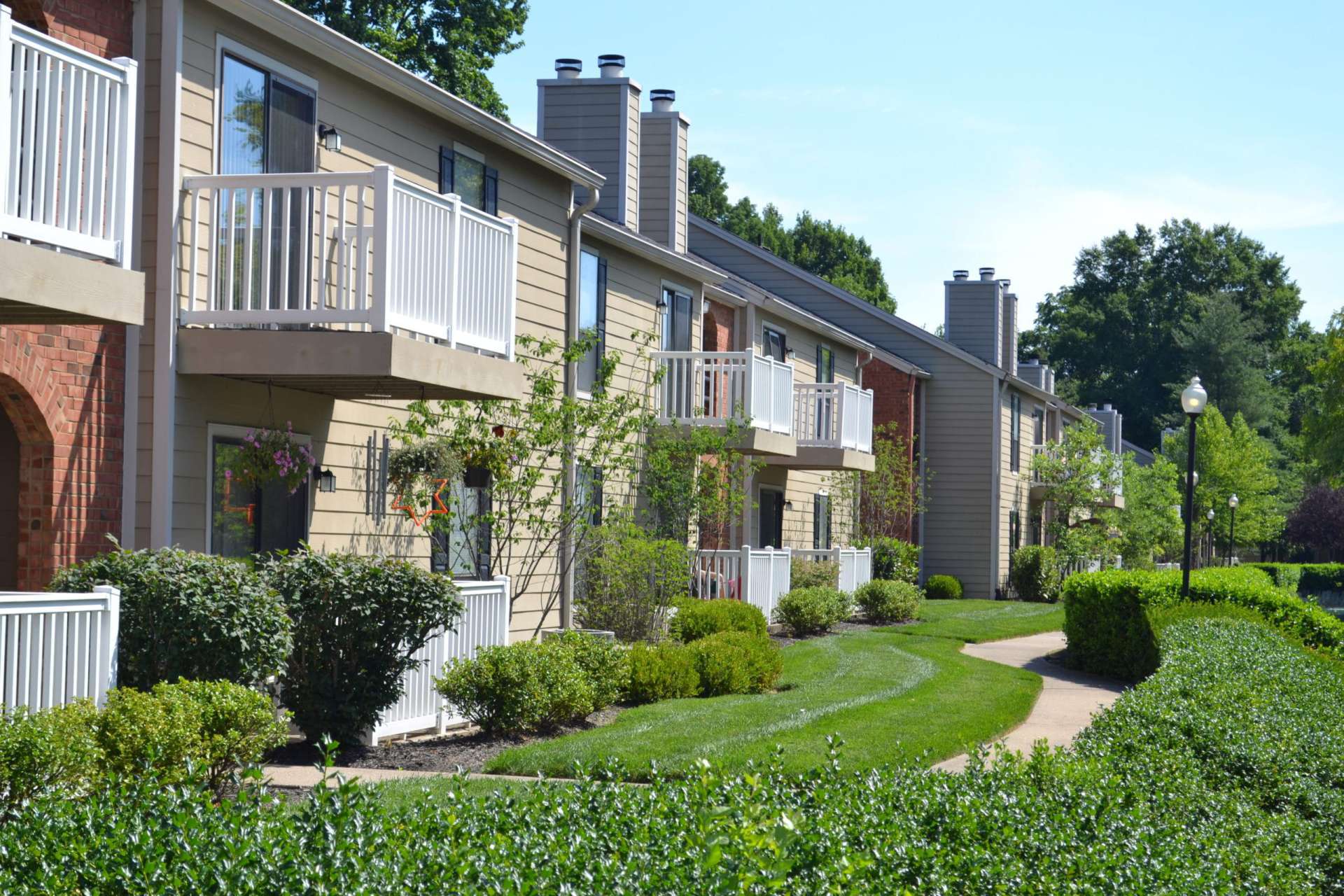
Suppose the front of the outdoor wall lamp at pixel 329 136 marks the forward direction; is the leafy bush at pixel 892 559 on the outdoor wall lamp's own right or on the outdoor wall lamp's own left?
on the outdoor wall lamp's own left

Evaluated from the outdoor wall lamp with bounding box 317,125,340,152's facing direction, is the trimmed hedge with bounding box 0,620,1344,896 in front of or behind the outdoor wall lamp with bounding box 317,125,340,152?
in front

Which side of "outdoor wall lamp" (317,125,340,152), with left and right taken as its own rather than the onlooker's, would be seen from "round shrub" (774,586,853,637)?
left

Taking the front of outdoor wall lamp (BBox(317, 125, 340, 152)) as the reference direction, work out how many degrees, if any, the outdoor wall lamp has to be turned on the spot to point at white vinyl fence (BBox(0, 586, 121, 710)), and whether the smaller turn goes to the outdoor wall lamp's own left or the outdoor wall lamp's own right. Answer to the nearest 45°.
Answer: approximately 45° to the outdoor wall lamp's own right

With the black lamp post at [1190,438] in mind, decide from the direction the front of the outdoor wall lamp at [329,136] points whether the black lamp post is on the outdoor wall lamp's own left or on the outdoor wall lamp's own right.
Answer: on the outdoor wall lamp's own left

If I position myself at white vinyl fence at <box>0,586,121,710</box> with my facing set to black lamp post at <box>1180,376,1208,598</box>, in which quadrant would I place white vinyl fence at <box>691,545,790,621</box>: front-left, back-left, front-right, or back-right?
front-left

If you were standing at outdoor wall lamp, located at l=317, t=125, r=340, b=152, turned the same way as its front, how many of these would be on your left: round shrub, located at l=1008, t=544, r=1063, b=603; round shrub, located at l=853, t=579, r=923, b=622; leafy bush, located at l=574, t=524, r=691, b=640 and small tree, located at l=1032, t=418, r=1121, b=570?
4

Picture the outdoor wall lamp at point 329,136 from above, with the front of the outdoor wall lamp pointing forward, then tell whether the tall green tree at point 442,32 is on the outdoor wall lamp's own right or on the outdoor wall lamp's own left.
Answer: on the outdoor wall lamp's own left

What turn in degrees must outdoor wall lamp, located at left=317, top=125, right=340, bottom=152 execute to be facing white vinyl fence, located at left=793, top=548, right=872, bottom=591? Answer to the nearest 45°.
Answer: approximately 90° to its left

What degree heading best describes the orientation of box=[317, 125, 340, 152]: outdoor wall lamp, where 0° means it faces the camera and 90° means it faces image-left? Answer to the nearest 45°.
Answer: approximately 315°

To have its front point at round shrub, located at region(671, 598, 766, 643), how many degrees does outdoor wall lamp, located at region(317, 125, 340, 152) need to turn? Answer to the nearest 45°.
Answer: approximately 90° to its left

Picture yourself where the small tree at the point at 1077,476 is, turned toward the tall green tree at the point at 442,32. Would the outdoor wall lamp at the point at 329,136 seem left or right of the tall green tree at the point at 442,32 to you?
left

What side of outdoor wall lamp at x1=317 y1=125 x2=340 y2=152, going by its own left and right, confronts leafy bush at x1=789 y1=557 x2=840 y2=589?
left
